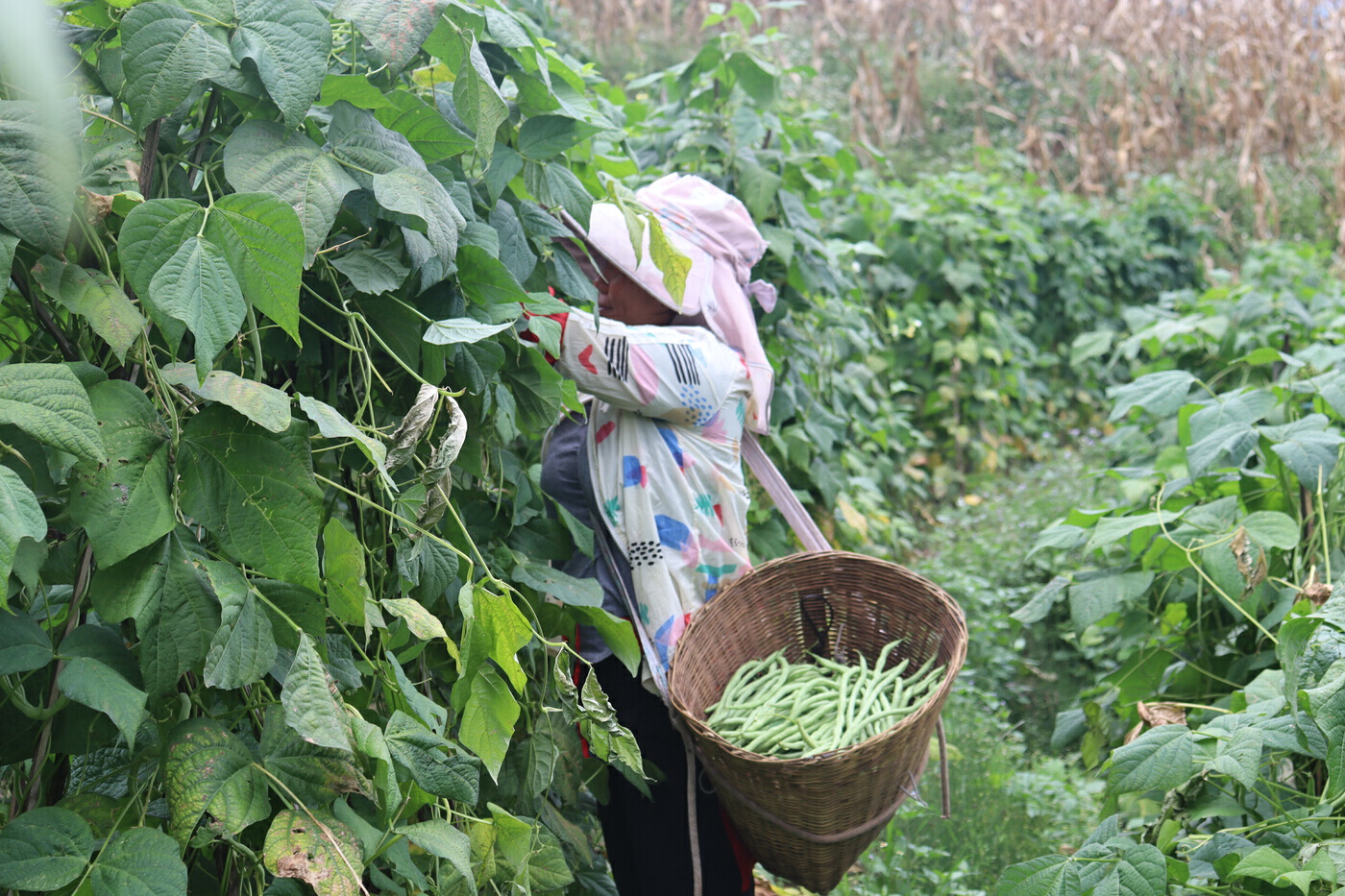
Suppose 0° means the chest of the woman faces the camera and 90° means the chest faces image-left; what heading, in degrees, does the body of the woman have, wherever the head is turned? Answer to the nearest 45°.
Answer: approximately 90°

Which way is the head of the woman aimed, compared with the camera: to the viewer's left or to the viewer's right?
to the viewer's left
